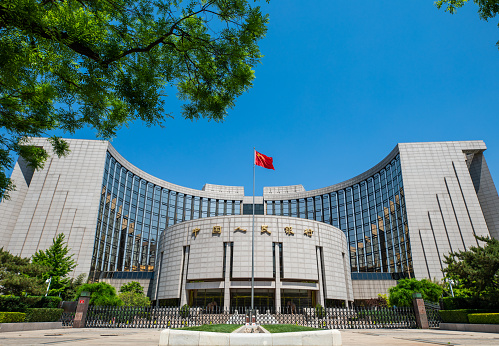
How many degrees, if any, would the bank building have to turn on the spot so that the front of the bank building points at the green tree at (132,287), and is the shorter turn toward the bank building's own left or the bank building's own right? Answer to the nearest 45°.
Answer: approximately 90° to the bank building's own right

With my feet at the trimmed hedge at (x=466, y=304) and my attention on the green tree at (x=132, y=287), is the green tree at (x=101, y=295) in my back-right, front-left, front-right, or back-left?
front-left

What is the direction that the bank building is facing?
toward the camera

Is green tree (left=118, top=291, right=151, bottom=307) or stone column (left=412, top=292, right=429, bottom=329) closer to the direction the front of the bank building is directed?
the stone column

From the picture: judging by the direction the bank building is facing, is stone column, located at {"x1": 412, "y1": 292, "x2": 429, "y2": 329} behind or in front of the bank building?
in front

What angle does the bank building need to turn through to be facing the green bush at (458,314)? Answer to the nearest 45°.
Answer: approximately 45° to its left

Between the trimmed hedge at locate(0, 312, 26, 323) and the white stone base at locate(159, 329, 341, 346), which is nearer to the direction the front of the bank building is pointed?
the white stone base

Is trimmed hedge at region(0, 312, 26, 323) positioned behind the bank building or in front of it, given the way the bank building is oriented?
in front

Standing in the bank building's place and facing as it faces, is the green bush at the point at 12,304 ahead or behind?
ahead

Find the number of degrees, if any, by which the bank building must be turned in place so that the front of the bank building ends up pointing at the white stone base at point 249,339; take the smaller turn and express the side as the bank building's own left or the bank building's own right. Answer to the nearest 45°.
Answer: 0° — it already faces it

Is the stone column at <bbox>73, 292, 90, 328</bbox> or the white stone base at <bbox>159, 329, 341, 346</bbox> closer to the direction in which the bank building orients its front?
the white stone base

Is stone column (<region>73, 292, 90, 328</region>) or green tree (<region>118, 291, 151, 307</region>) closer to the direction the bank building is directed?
the stone column

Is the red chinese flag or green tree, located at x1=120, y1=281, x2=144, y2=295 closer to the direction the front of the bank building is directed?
the red chinese flag

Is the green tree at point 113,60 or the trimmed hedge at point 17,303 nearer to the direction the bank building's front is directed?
the green tree
